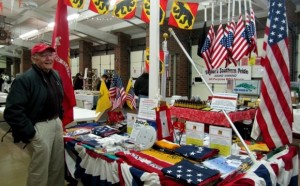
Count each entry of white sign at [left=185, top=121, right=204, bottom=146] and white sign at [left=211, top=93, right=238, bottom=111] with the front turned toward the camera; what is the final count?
2

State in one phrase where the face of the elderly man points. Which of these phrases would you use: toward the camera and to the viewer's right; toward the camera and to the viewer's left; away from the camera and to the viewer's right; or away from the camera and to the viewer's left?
toward the camera and to the viewer's right

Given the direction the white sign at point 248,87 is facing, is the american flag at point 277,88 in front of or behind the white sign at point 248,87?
in front

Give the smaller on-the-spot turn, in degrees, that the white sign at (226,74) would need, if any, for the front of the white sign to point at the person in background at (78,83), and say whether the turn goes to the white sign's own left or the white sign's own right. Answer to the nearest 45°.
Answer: approximately 135° to the white sign's own right

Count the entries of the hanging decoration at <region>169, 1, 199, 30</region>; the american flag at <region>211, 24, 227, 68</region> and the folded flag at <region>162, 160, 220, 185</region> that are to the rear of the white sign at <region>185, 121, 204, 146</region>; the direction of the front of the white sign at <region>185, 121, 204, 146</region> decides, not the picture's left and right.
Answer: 2

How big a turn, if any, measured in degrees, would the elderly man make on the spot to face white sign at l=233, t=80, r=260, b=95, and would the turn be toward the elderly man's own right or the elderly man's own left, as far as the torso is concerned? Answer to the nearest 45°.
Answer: approximately 90° to the elderly man's own left

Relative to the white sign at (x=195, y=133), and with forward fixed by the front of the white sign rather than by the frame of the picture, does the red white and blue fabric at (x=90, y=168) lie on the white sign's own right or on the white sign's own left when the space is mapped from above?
on the white sign's own right

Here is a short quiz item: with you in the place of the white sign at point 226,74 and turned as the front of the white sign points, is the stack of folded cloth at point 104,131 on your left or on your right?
on your right

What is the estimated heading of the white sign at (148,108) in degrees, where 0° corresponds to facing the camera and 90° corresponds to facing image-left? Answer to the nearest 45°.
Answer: approximately 0°
